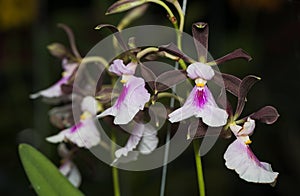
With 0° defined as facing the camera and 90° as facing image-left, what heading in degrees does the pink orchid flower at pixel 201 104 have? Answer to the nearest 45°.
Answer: approximately 0°

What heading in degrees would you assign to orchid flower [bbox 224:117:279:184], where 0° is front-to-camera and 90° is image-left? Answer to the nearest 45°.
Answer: approximately 315°
